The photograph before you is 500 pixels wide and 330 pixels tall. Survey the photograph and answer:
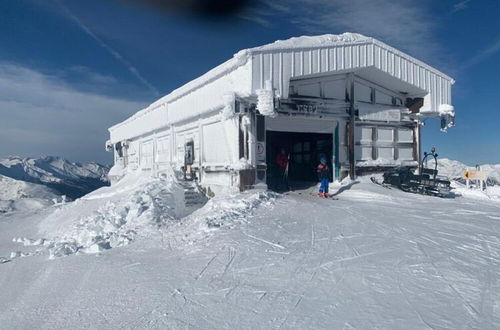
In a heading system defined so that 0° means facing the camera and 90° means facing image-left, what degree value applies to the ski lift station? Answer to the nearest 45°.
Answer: approximately 315°

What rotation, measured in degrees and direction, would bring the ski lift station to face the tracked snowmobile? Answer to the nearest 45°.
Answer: approximately 45° to its left
